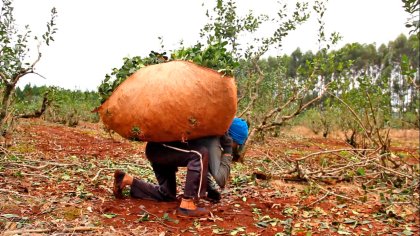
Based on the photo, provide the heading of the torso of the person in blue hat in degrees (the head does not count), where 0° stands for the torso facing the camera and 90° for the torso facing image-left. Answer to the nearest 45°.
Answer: approximately 270°

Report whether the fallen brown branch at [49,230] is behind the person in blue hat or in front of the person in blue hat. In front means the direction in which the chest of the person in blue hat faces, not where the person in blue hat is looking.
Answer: behind
